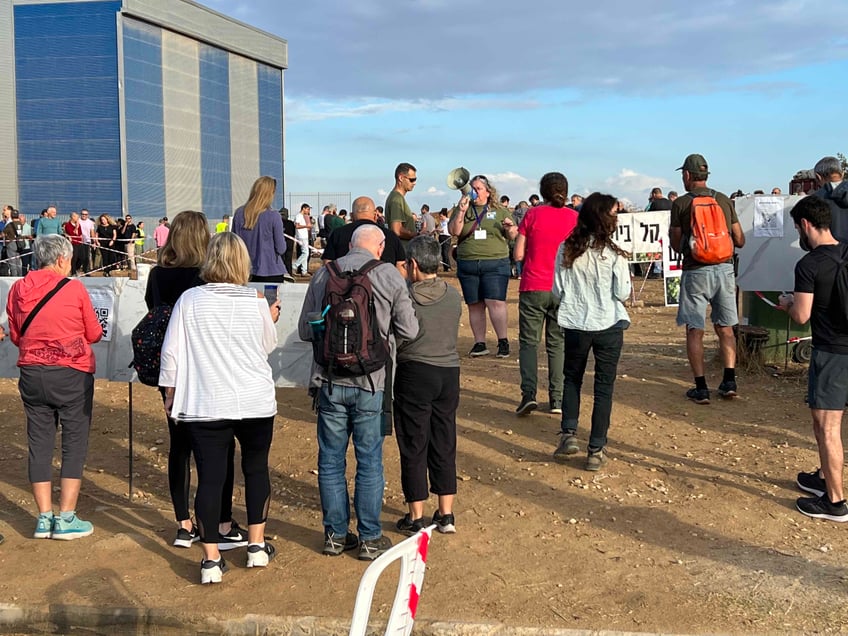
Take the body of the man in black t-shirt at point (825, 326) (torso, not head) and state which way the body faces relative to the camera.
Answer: to the viewer's left

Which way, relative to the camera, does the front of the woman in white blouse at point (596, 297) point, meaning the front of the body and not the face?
away from the camera

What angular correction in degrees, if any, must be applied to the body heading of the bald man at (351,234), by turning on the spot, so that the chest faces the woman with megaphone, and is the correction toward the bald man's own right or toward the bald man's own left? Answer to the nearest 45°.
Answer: approximately 45° to the bald man's own right

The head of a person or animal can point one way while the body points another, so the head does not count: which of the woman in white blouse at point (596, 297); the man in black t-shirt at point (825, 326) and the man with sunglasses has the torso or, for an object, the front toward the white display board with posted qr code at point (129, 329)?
the man in black t-shirt

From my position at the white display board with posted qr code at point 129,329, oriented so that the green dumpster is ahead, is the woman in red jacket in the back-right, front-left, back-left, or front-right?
back-right

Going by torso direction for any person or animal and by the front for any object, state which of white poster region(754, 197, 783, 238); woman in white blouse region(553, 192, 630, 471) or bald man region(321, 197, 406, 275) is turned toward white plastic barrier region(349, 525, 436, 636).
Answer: the white poster

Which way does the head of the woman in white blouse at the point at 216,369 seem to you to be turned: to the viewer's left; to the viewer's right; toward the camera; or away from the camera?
away from the camera

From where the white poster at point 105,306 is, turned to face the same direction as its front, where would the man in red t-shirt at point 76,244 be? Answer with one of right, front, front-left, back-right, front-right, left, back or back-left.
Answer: back

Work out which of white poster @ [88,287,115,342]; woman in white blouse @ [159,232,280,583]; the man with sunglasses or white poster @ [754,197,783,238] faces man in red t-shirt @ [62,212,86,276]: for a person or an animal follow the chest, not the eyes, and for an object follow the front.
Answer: the woman in white blouse

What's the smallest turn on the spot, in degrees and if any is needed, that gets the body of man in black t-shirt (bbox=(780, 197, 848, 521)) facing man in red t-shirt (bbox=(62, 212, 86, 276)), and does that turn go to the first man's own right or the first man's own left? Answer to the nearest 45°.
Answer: approximately 45° to the first man's own right
